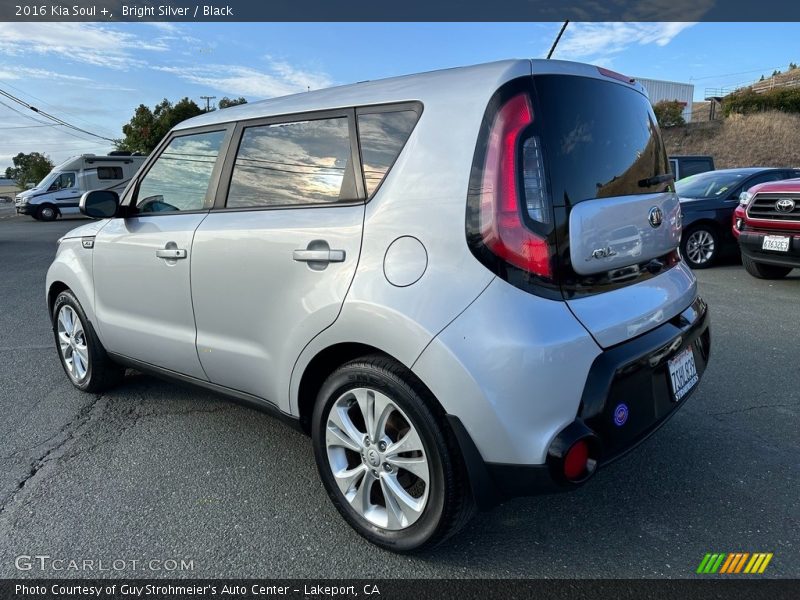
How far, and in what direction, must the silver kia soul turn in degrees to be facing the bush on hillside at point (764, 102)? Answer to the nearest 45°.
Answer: approximately 90° to its right

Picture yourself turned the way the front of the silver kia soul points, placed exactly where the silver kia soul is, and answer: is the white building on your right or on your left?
on your right

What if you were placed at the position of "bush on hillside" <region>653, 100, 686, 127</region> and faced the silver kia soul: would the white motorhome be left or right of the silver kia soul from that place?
right

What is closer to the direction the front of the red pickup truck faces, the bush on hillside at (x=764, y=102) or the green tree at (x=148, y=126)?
the green tree

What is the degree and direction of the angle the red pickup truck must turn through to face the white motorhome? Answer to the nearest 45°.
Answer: approximately 45° to its right

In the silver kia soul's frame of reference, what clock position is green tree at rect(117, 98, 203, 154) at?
The green tree is roughly at 1 o'clock from the silver kia soul.

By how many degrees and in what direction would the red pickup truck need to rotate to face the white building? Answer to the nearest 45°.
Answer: approximately 135° to its right

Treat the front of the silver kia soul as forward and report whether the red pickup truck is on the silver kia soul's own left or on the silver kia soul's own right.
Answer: on the silver kia soul's own right

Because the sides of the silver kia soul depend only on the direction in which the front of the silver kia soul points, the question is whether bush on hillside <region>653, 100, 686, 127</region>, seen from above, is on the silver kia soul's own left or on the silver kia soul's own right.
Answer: on the silver kia soul's own right

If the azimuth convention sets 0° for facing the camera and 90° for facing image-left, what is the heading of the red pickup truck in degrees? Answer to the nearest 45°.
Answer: approximately 45°

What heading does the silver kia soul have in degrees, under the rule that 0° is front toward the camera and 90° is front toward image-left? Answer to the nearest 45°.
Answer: approximately 135°
